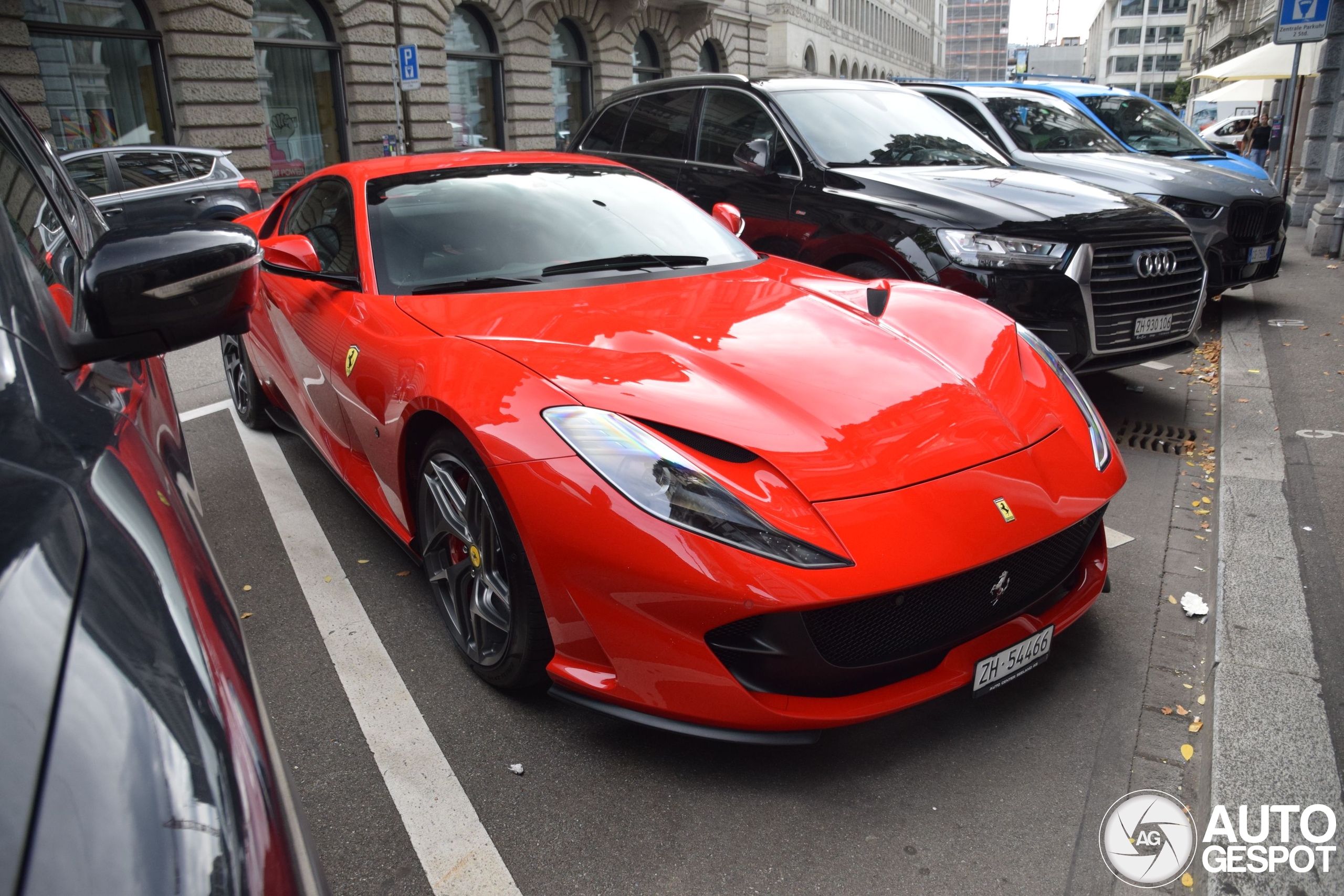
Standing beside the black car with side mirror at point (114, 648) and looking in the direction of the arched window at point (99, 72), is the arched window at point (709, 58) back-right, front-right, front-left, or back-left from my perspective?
front-right

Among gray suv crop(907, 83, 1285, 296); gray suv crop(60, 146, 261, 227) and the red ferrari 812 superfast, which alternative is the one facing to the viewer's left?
gray suv crop(60, 146, 261, 227)

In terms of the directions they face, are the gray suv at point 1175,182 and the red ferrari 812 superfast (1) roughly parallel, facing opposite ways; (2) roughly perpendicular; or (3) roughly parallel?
roughly parallel

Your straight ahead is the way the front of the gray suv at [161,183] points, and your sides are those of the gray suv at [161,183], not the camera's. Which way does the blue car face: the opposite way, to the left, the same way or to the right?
to the left

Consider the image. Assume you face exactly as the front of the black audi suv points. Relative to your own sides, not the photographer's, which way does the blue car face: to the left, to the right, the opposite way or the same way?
the same way

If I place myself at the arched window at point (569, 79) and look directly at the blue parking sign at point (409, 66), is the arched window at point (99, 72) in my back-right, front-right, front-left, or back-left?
front-right

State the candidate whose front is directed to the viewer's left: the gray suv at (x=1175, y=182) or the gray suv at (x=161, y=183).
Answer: the gray suv at (x=161, y=183)

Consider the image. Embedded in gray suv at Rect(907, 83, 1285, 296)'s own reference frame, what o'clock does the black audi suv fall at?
The black audi suv is roughly at 2 o'clock from the gray suv.

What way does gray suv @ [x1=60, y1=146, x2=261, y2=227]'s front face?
to the viewer's left

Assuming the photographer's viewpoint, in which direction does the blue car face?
facing the viewer and to the right of the viewer

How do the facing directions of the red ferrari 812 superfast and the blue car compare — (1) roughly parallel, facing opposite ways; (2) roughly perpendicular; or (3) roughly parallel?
roughly parallel

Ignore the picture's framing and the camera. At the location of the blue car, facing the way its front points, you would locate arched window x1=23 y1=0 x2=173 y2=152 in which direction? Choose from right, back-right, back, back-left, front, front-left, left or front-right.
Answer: back-right

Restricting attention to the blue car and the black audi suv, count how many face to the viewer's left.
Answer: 0

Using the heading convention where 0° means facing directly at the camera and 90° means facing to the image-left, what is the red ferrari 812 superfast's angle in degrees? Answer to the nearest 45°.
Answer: approximately 315°

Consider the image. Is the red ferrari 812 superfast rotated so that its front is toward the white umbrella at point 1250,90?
no

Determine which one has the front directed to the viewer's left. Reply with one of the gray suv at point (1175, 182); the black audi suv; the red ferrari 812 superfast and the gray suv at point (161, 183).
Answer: the gray suv at point (161, 183)
